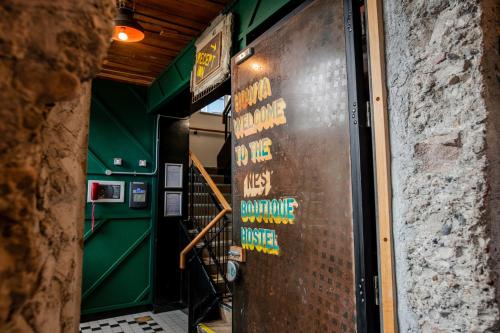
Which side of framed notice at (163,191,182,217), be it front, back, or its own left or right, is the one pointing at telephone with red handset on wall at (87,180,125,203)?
right

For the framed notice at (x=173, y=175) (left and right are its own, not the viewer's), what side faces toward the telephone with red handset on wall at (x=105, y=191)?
right

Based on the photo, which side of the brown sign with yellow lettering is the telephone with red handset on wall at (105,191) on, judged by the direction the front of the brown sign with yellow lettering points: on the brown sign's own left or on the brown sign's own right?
on the brown sign's own right

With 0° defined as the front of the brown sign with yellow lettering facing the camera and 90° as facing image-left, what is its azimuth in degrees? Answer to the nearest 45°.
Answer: approximately 45°

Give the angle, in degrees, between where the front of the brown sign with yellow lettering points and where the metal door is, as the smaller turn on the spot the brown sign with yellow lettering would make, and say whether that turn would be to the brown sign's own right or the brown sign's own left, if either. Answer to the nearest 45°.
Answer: approximately 45° to the brown sign's own left

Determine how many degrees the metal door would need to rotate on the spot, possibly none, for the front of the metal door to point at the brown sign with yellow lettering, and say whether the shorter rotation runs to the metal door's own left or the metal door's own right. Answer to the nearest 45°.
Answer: approximately 90° to the metal door's own right
